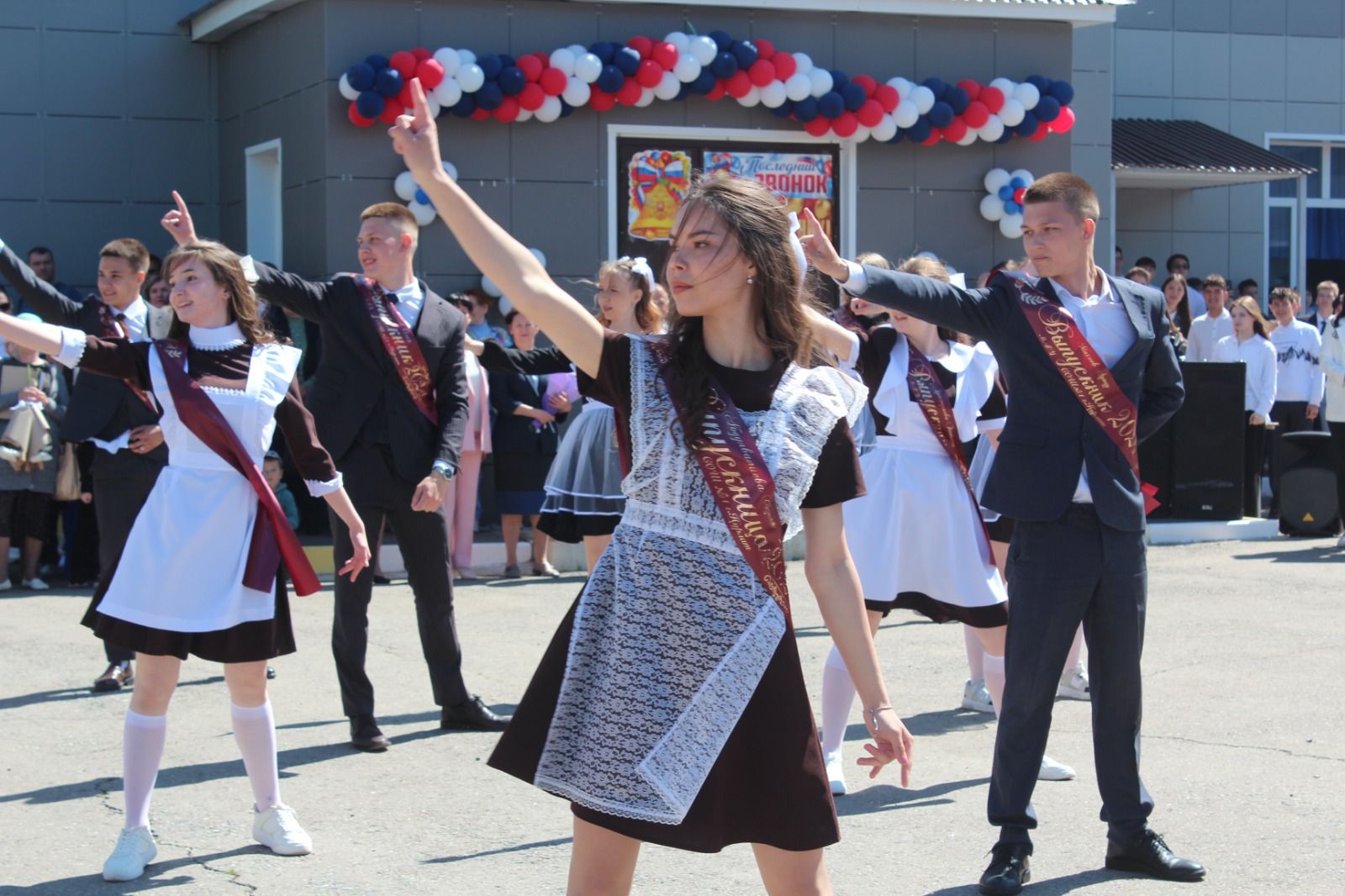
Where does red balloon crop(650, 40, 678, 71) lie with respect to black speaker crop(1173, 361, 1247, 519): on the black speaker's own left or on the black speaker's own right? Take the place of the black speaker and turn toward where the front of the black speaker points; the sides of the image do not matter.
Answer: on the black speaker's own right

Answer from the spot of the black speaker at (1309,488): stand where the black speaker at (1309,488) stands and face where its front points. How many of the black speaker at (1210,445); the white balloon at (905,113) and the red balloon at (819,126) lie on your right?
3

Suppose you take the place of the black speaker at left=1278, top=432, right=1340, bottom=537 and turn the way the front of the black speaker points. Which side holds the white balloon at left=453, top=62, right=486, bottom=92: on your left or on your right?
on your right

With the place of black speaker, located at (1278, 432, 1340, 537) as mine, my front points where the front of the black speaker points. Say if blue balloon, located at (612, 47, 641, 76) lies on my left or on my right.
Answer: on my right

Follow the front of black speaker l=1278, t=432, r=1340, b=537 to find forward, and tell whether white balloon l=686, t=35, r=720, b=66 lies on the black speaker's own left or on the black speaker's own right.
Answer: on the black speaker's own right

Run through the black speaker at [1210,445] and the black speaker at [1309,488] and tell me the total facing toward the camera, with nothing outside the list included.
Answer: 2

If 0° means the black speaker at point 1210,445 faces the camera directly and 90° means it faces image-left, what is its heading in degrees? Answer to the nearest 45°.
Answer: approximately 0°
